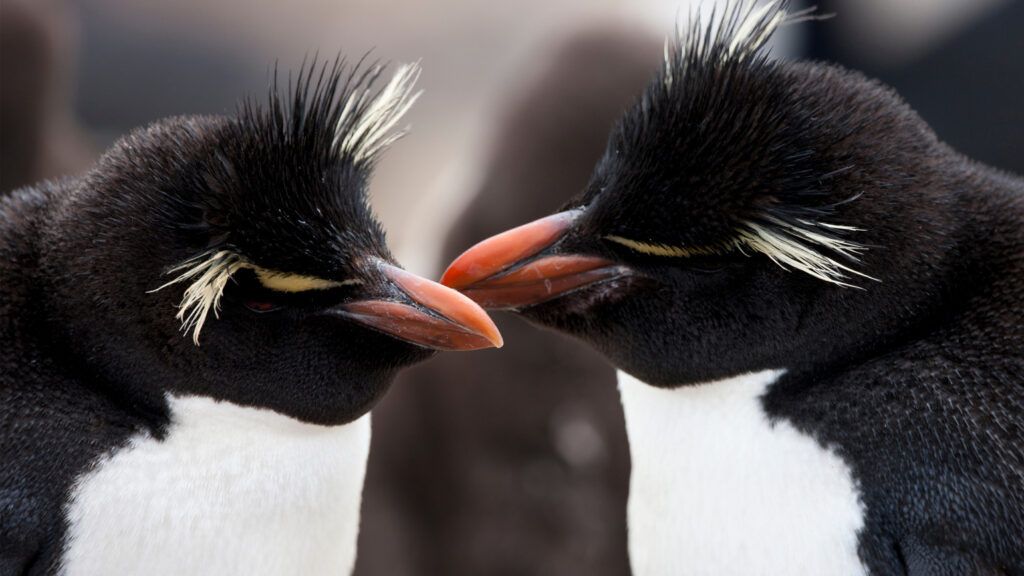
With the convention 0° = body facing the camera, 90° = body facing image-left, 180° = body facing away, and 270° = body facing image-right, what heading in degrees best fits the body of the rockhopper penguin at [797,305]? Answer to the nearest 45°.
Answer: approximately 90°
